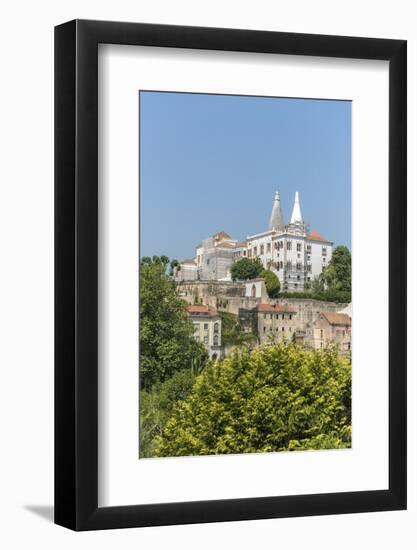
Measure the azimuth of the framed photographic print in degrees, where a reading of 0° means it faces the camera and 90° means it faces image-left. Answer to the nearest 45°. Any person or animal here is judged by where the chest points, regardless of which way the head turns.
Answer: approximately 315°
